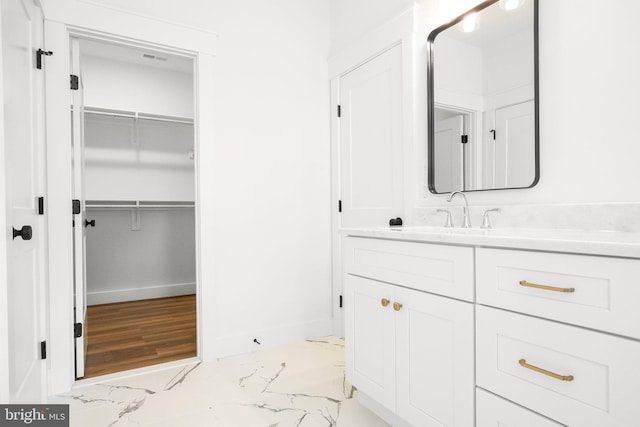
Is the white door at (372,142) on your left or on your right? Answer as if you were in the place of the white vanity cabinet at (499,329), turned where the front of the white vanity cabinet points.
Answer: on your right

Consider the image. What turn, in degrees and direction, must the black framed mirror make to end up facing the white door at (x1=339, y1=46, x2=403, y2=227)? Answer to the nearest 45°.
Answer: approximately 90° to its right

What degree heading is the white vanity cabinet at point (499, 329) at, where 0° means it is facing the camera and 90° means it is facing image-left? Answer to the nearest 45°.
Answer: approximately 45°

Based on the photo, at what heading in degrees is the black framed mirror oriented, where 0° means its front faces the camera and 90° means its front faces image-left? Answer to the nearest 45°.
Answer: approximately 45°

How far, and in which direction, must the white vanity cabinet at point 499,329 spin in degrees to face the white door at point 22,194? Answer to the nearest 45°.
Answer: approximately 45° to its right
